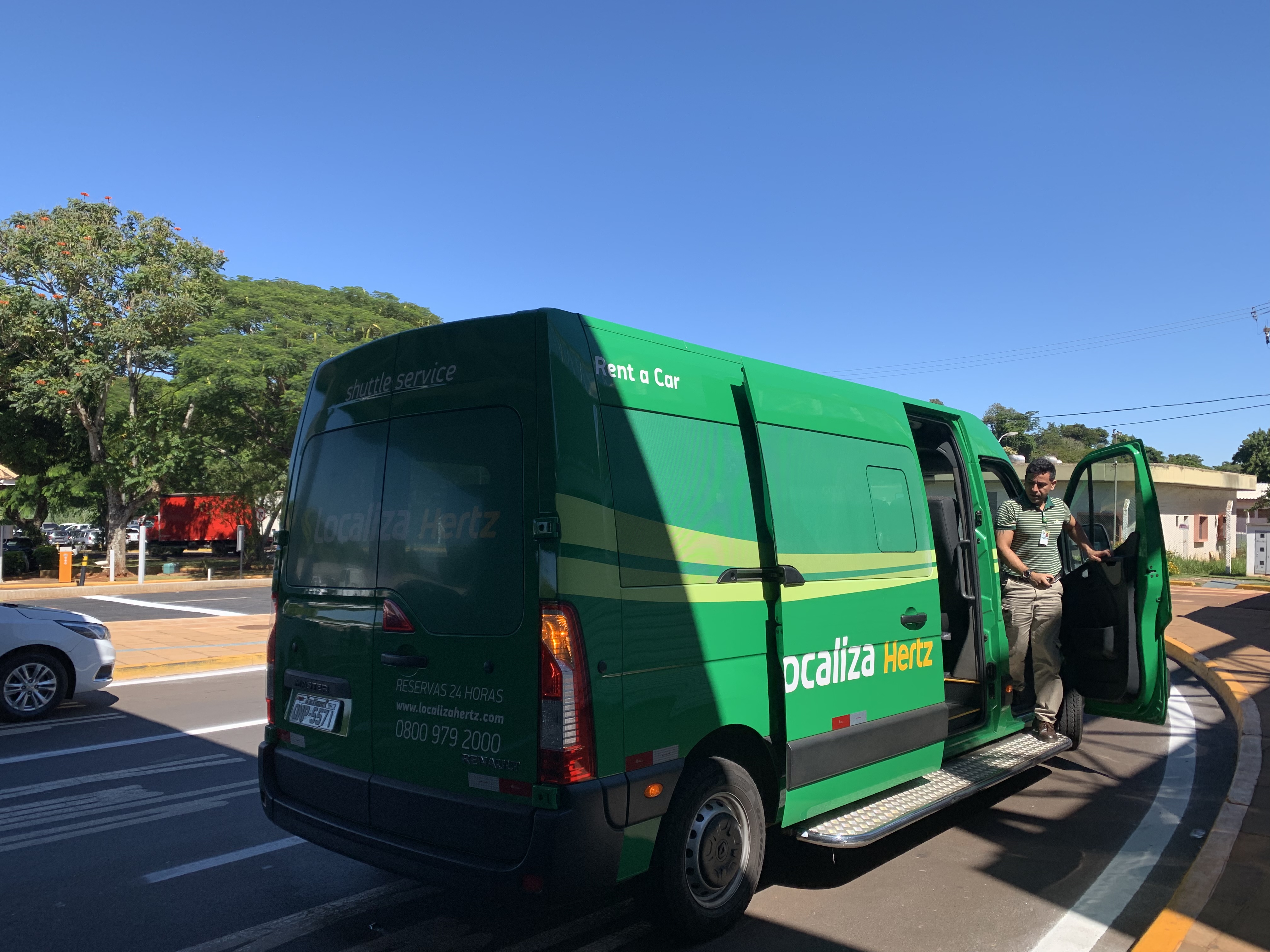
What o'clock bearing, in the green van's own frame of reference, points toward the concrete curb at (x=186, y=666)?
The concrete curb is roughly at 9 o'clock from the green van.

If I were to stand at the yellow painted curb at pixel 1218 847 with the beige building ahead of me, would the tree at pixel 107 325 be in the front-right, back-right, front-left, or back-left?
front-left

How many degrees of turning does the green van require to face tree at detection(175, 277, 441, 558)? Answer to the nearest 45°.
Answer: approximately 90° to its left

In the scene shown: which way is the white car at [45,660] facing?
to the viewer's right

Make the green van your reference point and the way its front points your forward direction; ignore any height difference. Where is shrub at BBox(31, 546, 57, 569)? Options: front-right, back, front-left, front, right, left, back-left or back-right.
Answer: left

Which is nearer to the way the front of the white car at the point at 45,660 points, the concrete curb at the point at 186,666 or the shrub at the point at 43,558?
the concrete curb

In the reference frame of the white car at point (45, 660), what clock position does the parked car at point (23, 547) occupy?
The parked car is roughly at 9 o'clock from the white car.

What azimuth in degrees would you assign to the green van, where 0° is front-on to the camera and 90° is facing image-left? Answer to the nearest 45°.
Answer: approximately 225°

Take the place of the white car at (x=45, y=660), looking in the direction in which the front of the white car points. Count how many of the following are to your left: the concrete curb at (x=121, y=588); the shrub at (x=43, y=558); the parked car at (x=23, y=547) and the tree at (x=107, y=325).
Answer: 4

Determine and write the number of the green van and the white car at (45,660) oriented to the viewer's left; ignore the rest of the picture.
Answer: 0

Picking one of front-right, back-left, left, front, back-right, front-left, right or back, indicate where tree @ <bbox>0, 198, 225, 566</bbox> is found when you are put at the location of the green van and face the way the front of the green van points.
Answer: left

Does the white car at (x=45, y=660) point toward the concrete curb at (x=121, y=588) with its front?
no

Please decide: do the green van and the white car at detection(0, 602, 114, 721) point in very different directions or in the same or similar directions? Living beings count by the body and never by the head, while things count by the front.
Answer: same or similar directions

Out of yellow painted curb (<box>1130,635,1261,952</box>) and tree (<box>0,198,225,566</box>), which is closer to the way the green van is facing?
the yellow painted curb

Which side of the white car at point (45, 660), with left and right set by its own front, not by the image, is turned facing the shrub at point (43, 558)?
left

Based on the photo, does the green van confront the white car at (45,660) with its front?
no

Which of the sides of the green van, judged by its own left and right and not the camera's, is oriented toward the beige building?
front

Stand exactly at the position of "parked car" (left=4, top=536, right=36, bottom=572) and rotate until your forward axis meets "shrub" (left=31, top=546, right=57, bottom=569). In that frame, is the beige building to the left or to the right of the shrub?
left
